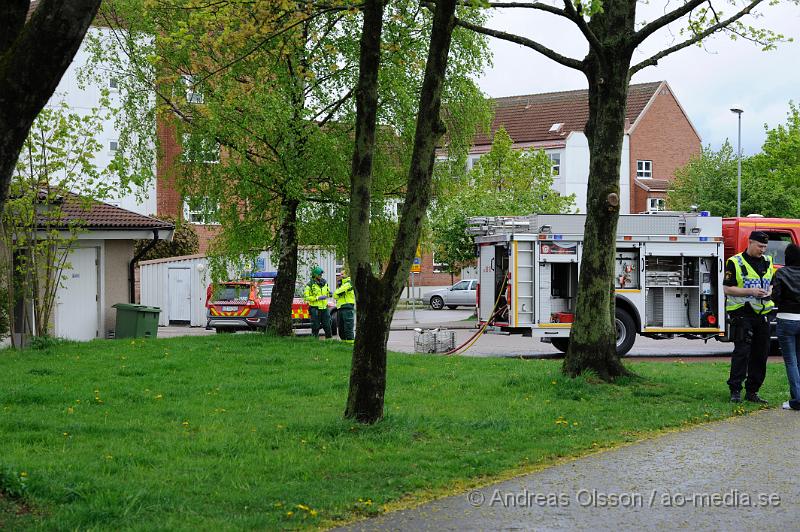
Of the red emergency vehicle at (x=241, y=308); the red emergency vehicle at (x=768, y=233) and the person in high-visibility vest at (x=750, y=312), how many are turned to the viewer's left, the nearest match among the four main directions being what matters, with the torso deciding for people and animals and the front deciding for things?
0

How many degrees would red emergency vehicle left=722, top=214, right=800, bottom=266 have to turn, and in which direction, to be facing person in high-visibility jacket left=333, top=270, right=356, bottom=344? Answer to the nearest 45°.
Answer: approximately 180°

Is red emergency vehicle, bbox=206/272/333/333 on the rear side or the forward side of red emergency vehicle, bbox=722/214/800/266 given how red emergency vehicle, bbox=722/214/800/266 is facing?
on the rear side

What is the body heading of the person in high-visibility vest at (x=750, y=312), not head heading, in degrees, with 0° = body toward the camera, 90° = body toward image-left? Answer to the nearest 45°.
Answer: approximately 315°

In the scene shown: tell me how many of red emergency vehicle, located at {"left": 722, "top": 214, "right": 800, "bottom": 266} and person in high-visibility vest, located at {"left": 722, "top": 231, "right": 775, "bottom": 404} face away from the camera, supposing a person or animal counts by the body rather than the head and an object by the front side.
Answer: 0

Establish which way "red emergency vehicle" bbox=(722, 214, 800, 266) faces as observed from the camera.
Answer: facing to the right of the viewer

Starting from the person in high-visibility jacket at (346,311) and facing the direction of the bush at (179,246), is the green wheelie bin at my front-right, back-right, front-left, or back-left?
front-left

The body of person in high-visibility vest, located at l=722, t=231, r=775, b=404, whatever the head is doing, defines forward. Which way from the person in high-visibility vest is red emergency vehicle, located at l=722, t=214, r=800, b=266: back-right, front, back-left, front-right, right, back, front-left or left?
back-left
